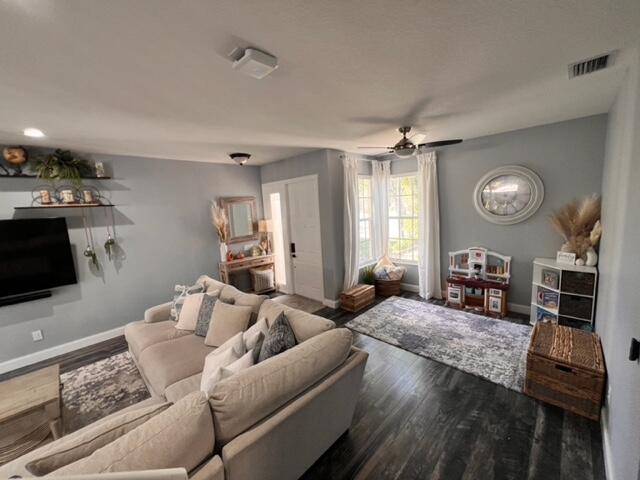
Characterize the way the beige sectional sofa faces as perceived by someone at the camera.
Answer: facing away from the viewer and to the left of the viewer

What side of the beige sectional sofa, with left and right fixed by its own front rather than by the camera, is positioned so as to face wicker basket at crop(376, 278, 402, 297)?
right

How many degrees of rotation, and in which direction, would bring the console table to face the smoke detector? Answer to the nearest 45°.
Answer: approximately 45° to its right

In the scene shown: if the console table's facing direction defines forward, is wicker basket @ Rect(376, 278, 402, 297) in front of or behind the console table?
in front

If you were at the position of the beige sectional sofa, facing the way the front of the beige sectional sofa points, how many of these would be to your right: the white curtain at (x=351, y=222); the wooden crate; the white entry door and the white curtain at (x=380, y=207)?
4

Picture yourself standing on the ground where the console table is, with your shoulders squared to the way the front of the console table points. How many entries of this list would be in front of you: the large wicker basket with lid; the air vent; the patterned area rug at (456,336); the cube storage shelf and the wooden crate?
5

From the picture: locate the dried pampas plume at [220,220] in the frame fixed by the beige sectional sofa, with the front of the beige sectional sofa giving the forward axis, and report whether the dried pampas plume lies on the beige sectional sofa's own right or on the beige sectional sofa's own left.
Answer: on the beige sectional sofa's own right

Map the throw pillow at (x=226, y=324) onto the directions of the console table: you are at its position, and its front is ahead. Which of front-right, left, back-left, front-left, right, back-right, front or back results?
front-right

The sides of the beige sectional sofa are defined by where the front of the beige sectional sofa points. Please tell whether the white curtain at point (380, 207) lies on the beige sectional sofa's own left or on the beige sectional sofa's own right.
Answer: on the beige sectional sofa's own right

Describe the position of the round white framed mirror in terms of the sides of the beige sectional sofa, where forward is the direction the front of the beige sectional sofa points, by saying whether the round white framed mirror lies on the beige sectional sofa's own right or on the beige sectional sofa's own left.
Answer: on the beige sectional sofa's own right

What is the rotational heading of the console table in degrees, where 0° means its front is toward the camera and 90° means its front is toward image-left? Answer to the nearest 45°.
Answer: approximately 315°

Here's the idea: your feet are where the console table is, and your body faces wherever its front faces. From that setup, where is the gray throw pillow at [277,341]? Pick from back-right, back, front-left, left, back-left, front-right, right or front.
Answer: front-right

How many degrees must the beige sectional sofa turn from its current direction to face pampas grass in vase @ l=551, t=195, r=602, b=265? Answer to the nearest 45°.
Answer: approximately 135° to its right

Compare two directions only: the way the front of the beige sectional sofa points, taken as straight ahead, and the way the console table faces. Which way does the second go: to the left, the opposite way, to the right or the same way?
the opposite way
